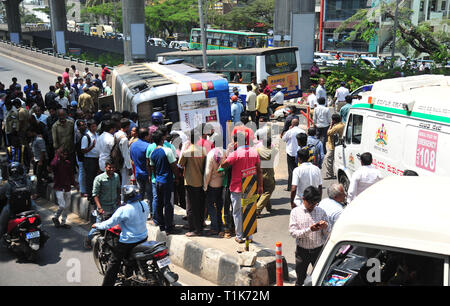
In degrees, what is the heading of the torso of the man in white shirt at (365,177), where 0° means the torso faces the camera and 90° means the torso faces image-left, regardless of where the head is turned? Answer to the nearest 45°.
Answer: approximately 180°

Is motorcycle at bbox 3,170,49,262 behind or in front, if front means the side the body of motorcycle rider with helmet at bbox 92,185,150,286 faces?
in front

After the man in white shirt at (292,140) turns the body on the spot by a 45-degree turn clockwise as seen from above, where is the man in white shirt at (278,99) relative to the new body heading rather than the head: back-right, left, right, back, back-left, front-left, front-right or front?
front

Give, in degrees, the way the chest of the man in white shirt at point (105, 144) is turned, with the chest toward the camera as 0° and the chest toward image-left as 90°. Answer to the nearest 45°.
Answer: approximately 225°

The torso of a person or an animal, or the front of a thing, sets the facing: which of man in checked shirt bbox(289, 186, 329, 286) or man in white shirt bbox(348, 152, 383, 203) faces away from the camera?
the man in white shirt

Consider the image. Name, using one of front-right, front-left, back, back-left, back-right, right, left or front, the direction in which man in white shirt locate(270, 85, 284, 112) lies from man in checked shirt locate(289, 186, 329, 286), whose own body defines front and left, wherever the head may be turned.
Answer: back-left

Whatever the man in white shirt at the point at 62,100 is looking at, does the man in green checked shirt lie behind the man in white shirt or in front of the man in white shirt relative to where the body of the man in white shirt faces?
behind

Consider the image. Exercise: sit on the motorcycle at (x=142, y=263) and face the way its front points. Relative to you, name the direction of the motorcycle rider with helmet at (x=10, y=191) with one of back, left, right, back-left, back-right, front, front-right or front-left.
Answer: front

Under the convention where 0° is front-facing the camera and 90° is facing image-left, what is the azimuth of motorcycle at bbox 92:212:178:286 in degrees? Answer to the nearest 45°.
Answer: approximately 135°

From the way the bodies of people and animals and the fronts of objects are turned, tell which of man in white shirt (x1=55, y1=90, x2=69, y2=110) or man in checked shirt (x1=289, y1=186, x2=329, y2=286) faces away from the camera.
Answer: the man in white shirt

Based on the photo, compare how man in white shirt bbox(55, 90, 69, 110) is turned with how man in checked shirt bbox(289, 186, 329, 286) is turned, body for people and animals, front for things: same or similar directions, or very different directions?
very different directions
